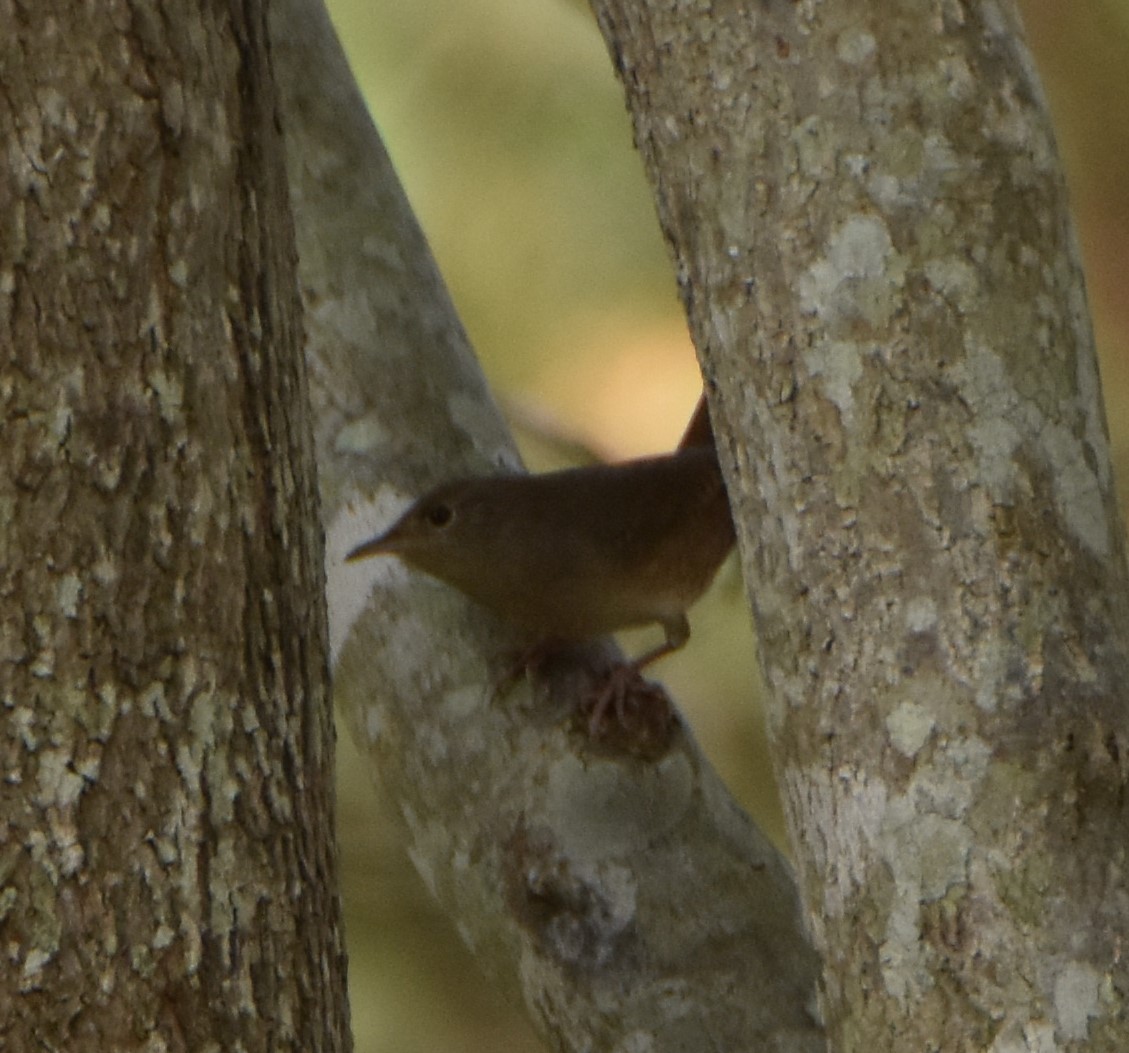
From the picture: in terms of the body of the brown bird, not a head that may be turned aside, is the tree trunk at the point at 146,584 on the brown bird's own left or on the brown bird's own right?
on the brown bird's own left

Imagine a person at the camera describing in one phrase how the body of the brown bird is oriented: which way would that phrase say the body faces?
to the viewer's left

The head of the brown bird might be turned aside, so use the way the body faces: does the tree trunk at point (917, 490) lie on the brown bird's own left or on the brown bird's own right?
on the brown bird's own left
